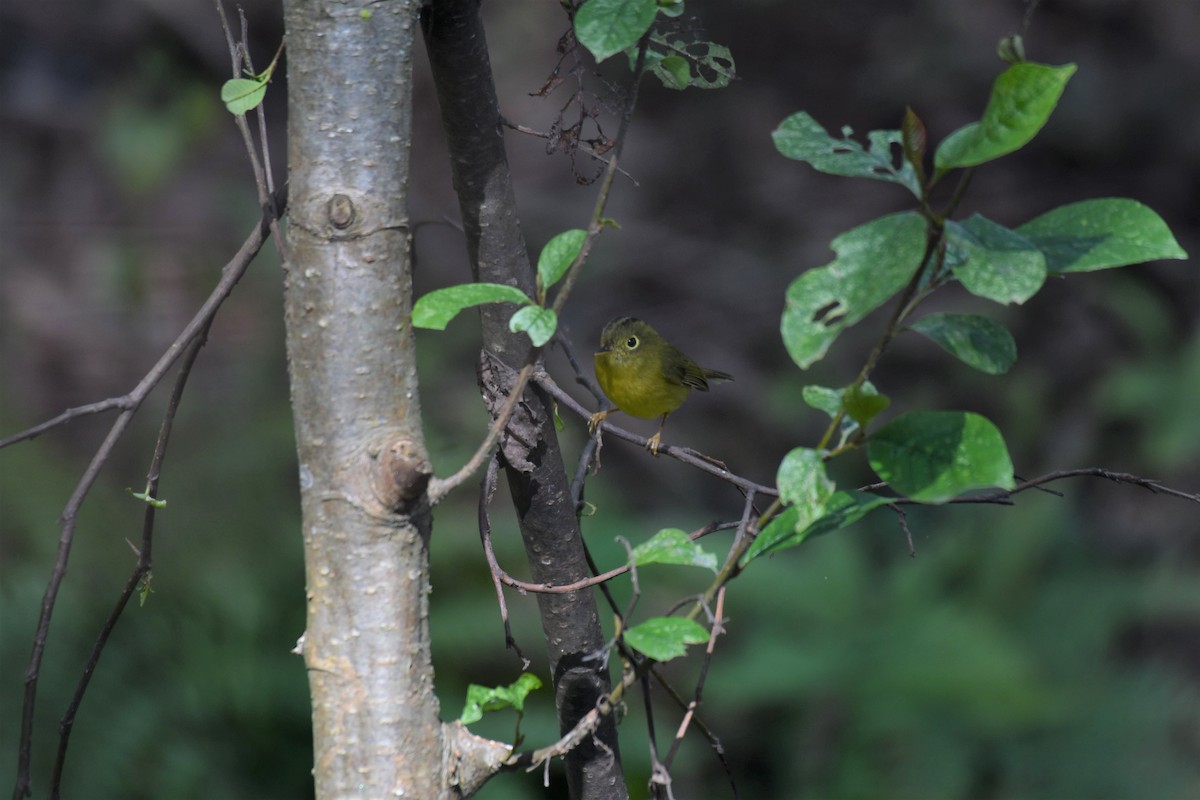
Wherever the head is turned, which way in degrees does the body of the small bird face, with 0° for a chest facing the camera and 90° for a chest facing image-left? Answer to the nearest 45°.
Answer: approximately 45°

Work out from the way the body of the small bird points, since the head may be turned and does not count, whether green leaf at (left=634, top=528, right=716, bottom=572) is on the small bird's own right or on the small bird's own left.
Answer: on the small bird's own left

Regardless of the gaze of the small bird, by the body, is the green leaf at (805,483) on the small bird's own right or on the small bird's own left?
on the small bird's own left

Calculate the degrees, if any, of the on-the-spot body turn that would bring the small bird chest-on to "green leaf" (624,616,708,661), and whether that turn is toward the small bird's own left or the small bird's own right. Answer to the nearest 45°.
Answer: approximately 45° to the small bird's own left
